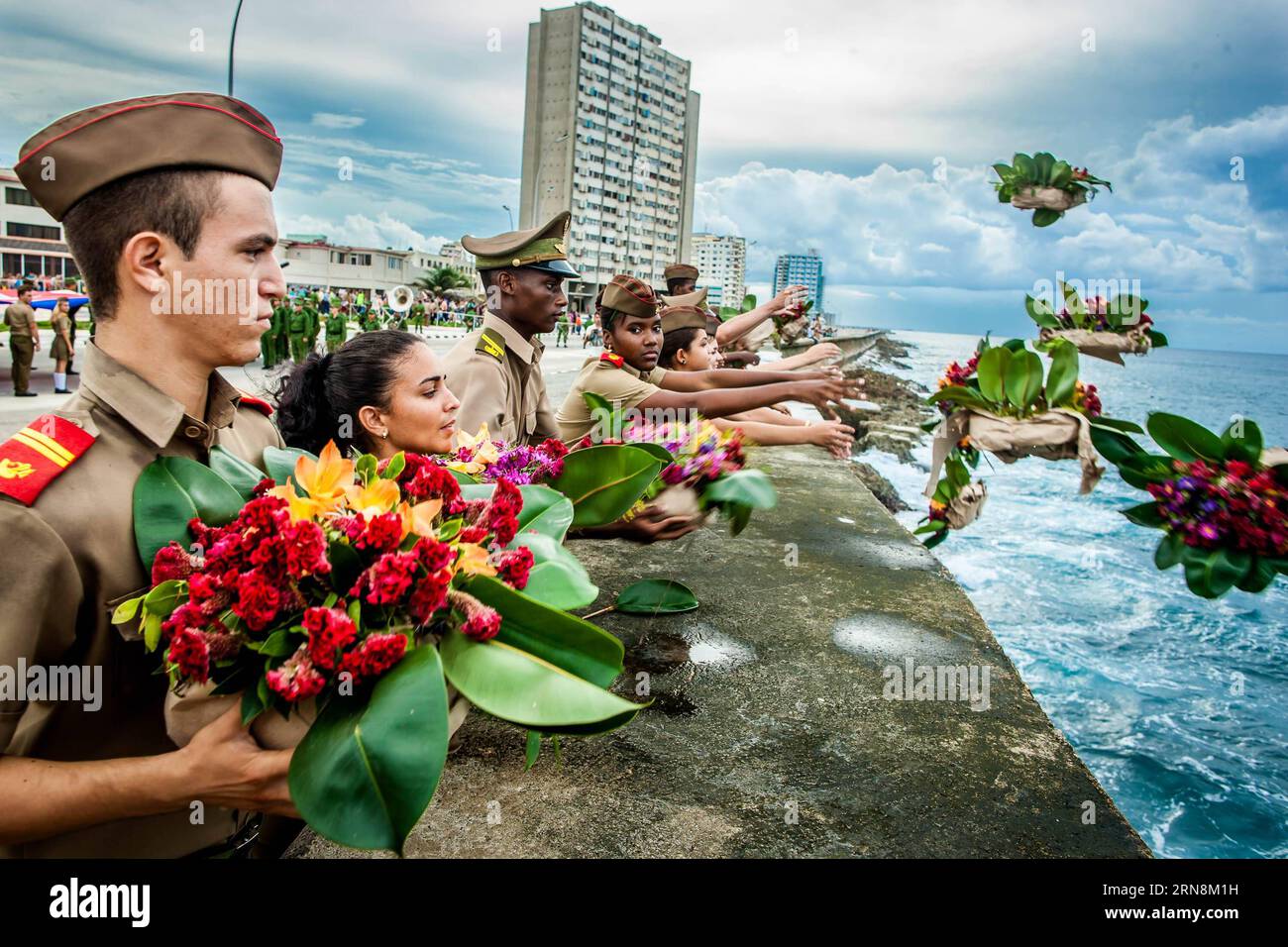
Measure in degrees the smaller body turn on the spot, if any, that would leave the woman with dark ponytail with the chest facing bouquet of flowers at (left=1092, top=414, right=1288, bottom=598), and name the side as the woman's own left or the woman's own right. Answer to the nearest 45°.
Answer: approximately 45° to the woman's own right

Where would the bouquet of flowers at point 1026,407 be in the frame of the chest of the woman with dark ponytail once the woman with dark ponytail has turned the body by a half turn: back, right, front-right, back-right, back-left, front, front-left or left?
back

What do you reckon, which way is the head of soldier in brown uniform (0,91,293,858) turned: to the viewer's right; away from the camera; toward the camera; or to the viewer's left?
to the viewer's right

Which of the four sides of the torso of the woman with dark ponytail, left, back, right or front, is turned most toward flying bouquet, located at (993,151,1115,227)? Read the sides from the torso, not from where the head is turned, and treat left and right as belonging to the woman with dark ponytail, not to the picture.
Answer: front

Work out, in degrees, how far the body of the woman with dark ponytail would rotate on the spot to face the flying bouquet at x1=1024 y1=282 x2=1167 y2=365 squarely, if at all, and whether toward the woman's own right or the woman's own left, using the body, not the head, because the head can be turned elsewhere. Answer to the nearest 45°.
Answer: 0° — they already face it

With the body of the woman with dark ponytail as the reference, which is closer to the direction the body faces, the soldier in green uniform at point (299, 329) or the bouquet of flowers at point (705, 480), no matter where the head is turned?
the bouquet of flowers

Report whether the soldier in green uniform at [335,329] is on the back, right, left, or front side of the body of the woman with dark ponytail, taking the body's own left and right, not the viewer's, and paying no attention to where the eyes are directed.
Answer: left

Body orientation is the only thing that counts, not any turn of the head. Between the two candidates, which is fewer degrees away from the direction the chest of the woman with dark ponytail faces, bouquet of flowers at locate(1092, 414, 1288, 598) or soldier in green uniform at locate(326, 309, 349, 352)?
the bouquet of flowers

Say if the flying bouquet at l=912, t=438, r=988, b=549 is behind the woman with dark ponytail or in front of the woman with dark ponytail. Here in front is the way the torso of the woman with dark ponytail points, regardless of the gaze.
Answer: in front

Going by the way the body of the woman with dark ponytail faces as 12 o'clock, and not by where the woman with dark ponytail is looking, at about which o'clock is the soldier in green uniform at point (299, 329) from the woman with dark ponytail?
The soldier in green uniform is roughly at 9 o'clock from the woman with dark ponytail.

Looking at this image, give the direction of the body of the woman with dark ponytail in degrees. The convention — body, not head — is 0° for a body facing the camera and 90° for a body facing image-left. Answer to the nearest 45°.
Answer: approximately 270°
